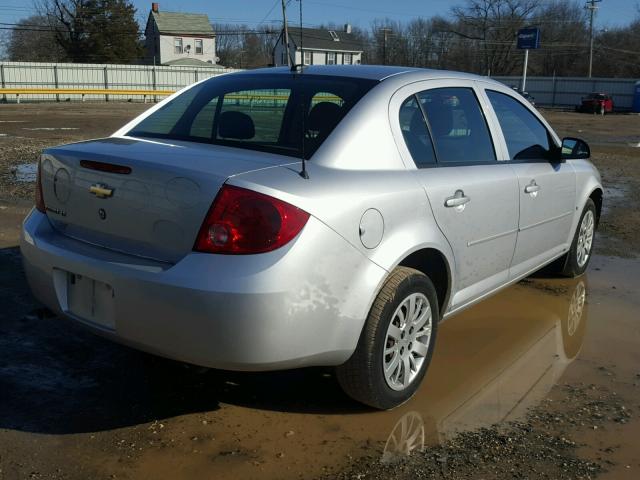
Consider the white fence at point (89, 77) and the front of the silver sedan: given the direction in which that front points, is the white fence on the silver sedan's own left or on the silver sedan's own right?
on the silver sedan's own left

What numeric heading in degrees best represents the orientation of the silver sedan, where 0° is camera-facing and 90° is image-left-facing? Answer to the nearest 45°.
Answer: approximately 225°
